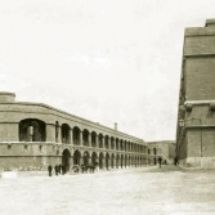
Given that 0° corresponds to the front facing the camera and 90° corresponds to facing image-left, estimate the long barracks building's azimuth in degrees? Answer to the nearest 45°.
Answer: approximately 315°

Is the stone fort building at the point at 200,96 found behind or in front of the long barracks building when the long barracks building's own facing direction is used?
in front
